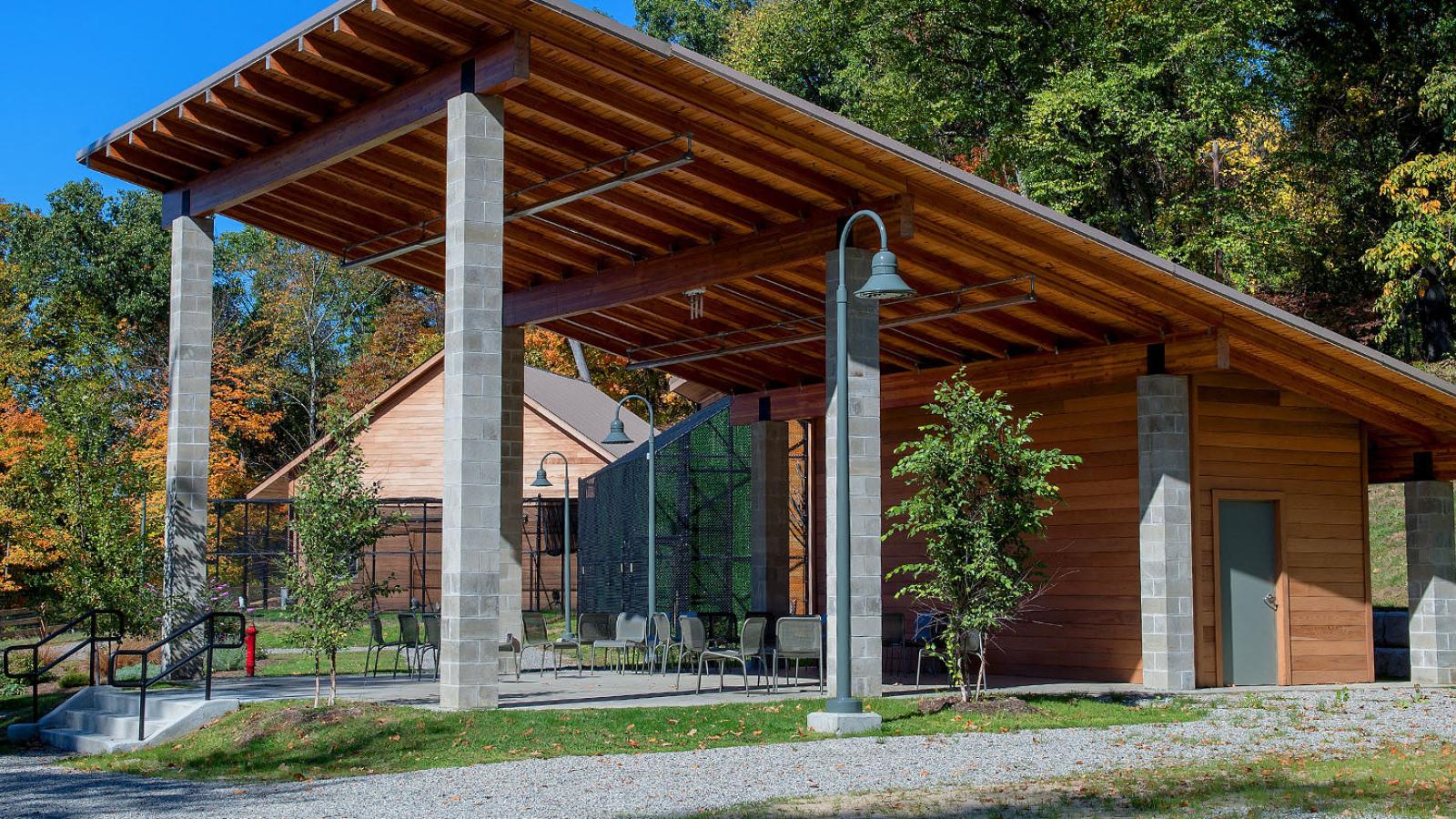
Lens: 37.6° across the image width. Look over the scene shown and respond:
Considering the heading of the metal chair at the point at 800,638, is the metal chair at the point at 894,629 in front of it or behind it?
in front

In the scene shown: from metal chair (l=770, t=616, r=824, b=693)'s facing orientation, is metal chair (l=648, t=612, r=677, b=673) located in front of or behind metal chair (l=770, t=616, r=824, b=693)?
in front

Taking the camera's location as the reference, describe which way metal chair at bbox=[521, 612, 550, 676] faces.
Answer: facing the viewer and to the right of the viewer

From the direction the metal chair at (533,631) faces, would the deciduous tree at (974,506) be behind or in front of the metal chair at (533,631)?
in front

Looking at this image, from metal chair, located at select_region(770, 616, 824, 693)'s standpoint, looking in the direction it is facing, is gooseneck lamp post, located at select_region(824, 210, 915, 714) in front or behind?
behind

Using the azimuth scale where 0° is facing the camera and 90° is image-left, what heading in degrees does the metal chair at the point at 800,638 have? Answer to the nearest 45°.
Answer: approximately 180°

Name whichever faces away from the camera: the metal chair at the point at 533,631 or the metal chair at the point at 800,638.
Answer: the metal chair at the point at 800,638

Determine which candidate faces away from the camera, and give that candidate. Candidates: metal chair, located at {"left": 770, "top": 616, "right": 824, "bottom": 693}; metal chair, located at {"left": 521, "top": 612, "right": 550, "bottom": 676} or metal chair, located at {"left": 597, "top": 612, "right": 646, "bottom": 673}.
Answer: metal chair, located at {"left": 770, "top": 616, "right": 824, "bottom": 693}

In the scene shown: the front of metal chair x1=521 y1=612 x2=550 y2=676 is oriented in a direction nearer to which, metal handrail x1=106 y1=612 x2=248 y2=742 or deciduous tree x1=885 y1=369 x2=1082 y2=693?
the deciduous tree
